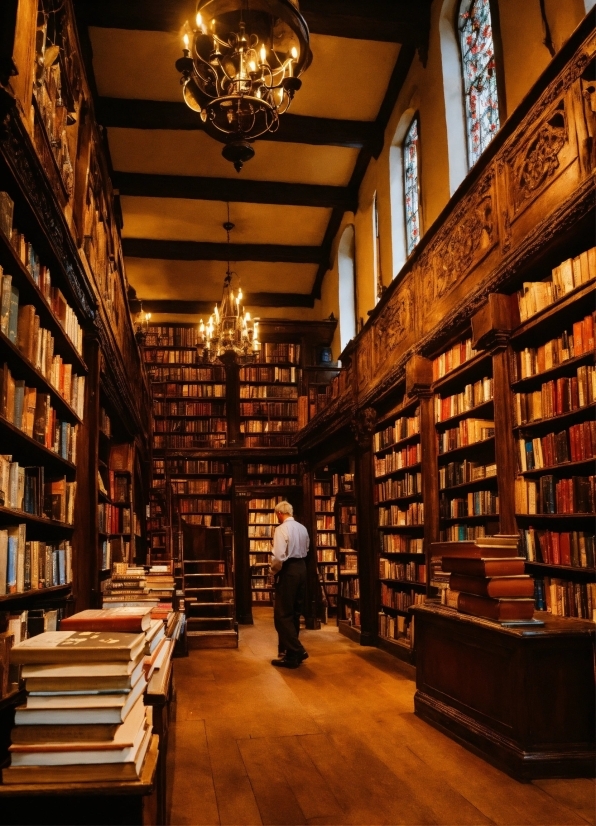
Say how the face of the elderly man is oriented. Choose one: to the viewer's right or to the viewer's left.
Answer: to the viewer's left

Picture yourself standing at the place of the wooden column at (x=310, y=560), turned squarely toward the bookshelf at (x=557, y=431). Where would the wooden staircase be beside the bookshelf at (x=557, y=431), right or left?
right

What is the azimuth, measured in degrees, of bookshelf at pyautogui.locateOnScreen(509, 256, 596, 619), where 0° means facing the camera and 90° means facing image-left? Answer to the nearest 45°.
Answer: approximately 45°

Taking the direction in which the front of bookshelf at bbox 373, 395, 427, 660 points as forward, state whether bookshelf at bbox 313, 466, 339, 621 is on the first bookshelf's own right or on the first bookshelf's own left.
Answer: on the first bookshelf's own right

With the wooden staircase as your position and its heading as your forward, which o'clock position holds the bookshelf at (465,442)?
The bookshelf is roughly at 11 o'clock from the wooden staircase.

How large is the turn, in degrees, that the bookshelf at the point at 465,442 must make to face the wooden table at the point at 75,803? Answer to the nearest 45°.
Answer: approximately 45° to its left

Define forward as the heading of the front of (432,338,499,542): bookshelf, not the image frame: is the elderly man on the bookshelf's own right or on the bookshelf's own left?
on the bookshelf's own right

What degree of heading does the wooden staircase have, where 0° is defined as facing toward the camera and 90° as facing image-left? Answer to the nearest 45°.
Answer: approximately 0°

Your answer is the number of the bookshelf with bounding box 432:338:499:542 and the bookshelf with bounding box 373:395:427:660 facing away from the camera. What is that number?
0

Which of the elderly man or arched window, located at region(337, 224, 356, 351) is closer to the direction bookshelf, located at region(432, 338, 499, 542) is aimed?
the elderly man
